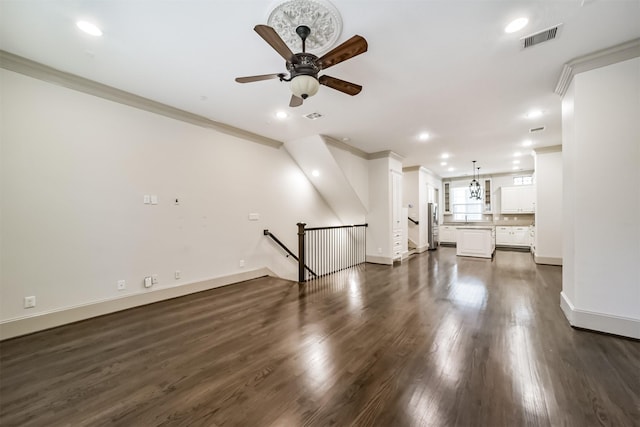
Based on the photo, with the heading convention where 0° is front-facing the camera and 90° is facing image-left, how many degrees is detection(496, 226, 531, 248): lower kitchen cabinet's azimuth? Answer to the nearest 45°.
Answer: approximately 0°

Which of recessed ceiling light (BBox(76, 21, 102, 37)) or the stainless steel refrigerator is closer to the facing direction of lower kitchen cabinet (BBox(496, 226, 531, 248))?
the recessed ceiling light

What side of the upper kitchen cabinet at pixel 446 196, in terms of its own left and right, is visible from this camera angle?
front

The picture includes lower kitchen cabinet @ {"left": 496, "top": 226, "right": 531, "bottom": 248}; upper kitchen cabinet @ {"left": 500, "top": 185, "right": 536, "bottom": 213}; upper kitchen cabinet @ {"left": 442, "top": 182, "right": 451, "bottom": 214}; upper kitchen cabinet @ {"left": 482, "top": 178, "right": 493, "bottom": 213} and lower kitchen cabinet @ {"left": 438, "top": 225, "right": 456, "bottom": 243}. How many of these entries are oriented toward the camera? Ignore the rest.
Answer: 5

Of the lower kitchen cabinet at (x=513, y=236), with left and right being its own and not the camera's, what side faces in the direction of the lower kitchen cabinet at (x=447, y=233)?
right

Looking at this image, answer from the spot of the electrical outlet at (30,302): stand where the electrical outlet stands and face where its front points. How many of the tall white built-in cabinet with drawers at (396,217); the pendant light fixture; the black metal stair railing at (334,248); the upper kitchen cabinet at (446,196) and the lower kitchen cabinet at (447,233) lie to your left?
5

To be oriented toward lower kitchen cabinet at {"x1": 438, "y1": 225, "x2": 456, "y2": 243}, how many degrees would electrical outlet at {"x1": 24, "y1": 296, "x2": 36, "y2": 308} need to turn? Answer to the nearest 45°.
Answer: approximately 90° to its left

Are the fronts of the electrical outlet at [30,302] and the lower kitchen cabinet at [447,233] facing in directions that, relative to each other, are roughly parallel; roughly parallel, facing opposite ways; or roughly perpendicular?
roughly perpendicular

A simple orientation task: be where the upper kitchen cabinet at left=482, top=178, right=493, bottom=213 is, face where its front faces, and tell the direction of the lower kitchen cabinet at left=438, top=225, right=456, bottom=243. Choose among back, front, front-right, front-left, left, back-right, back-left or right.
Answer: front-right

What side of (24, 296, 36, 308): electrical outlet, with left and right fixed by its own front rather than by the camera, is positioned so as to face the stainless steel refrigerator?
left

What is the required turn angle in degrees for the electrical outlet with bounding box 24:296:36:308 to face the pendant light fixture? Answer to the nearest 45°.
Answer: approximately 90° to its left

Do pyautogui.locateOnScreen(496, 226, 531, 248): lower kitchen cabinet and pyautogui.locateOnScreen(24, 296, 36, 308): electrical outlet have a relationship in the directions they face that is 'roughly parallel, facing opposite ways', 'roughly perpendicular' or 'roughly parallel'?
roughly perpendicular

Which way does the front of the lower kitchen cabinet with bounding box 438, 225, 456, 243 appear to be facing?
toward the camera

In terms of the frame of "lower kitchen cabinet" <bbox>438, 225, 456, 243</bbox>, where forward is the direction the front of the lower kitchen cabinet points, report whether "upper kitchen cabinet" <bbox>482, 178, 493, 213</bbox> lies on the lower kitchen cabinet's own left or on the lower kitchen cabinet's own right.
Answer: on the lower kitchen cabinet's own left

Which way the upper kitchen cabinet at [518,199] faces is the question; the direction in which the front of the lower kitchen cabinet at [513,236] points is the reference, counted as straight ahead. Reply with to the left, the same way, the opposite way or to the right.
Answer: the same way

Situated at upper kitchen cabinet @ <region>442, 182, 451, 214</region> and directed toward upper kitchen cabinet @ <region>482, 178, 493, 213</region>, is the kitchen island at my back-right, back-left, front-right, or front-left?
front-right
